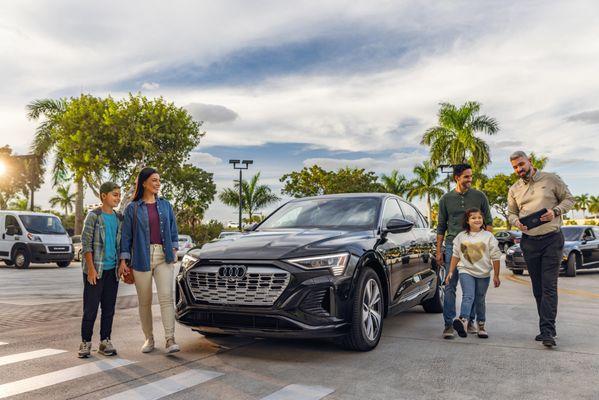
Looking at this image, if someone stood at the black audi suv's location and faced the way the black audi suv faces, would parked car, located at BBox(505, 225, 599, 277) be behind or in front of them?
behind

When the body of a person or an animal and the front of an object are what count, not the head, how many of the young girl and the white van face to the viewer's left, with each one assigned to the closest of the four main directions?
0

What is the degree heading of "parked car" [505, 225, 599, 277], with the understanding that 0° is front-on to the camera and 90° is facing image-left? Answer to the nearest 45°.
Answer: approximately 45°

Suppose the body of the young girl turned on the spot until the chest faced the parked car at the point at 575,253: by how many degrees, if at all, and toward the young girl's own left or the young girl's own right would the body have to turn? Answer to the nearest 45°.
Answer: approximately 180°

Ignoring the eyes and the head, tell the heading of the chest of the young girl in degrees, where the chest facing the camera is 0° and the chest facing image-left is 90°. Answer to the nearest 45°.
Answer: approximately 0°

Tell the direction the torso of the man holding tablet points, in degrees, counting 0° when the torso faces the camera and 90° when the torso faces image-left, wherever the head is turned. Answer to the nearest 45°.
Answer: approximately 45°

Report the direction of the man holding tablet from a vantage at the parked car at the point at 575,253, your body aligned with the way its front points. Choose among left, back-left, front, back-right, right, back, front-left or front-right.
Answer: front-left

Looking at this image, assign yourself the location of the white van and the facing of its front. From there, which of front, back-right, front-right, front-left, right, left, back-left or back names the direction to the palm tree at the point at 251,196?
left

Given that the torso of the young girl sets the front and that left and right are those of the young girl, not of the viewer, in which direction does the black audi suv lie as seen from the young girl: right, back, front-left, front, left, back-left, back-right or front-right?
front-right

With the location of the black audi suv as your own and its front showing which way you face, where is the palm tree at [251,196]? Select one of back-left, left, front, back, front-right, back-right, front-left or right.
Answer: back-right

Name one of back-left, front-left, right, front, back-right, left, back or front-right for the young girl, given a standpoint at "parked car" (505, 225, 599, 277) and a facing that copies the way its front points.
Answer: front-left

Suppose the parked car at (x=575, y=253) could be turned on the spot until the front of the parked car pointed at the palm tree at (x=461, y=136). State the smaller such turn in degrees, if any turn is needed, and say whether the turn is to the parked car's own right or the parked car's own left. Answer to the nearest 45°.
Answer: approximately 135° to the parked car's own right

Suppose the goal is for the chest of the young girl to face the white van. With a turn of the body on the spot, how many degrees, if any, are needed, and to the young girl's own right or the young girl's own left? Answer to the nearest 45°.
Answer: approximately 135° to the young girl's own right

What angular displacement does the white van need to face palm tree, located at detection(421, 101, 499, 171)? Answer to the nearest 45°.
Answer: approximately 45° to its left

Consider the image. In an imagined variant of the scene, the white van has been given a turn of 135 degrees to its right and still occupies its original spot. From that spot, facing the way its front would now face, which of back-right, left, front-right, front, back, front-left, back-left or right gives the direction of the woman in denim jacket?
left

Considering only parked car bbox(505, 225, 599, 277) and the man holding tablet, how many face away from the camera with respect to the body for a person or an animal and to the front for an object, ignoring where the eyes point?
0
